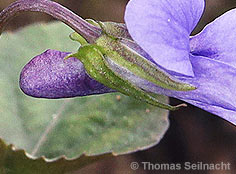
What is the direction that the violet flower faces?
to the viewer's right
